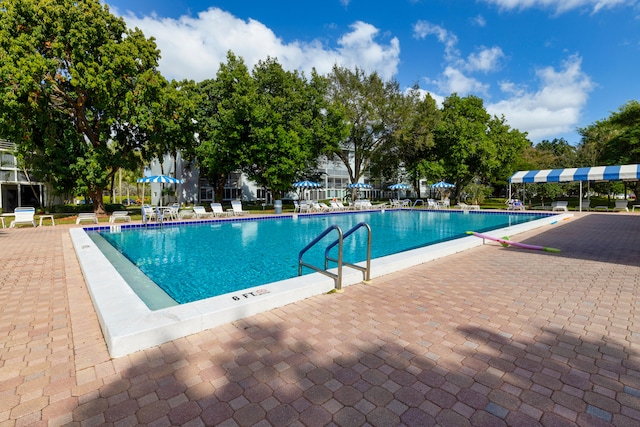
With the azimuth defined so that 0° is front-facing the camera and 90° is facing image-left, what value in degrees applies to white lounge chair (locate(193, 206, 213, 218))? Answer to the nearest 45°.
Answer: approximately 315°

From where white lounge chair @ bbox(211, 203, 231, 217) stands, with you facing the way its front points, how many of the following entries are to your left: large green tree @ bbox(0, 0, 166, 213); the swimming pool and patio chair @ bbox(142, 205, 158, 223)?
0

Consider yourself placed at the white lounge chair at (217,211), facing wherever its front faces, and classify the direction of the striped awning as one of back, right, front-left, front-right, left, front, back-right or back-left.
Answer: front-left

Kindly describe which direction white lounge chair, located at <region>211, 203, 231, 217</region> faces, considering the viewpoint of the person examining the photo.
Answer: facing the viewer and to the right of the viewer

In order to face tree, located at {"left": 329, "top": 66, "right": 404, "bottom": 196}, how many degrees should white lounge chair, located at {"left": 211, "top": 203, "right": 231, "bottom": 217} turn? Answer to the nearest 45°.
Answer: approximately 90° to its left

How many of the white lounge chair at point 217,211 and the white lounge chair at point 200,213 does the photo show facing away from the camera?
0

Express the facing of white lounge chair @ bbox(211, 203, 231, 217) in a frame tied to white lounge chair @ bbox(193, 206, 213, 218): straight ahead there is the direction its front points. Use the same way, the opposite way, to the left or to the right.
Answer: the same way

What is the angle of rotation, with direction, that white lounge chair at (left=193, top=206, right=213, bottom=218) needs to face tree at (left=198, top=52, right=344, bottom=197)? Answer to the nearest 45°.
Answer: approximately 90° to its left
